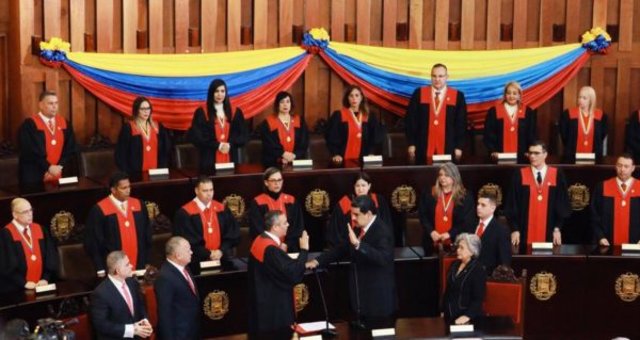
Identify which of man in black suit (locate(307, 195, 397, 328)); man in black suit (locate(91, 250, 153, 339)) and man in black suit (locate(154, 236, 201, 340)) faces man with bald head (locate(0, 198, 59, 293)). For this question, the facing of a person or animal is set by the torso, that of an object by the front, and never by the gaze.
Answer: man in black suit (locate(307, 195, 397, 328))

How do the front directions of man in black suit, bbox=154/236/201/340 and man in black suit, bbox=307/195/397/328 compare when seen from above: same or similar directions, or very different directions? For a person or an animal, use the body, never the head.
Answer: very different directions

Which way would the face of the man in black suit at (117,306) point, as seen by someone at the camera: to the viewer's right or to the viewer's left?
to the viewer's right

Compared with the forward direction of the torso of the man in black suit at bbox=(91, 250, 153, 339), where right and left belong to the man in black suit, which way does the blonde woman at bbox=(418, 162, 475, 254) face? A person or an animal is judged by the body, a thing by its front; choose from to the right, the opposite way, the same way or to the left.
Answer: to the right

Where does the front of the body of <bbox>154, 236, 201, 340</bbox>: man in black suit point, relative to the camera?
to the viewer's right

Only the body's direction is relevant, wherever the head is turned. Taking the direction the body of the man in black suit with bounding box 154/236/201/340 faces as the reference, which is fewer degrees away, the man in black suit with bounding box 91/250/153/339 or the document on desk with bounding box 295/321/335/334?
the document on desk

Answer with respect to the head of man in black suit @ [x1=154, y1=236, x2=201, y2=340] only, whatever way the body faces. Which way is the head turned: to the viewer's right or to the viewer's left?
to the viewer's right

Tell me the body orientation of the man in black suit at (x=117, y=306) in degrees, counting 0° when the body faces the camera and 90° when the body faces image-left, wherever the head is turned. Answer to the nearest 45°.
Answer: approximately 315°

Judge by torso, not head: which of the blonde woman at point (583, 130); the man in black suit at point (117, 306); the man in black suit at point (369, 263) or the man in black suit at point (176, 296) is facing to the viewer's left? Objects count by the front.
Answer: the man in black suit at point (369, 263)
